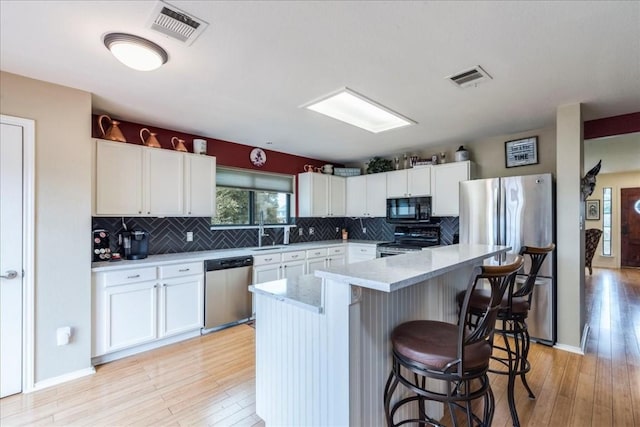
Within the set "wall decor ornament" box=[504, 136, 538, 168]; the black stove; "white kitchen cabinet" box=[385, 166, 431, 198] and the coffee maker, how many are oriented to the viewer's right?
0

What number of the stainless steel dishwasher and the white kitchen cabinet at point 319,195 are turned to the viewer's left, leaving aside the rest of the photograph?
0

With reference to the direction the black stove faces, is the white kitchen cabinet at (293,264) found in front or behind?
in front

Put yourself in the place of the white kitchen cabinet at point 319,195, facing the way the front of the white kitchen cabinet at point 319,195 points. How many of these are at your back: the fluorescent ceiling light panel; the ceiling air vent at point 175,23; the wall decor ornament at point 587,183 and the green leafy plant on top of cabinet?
0

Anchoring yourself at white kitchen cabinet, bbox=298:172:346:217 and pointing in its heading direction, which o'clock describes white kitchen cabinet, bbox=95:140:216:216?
white kitchen cabinet, bbox=95:140:216:216 is roughly at 3 o'clock from white kitchen cabinet, bbox=298:172:346:217.

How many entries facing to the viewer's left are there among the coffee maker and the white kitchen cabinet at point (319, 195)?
0

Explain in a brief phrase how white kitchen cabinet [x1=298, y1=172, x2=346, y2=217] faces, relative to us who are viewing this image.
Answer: facing the viewer and to the right of the viewer

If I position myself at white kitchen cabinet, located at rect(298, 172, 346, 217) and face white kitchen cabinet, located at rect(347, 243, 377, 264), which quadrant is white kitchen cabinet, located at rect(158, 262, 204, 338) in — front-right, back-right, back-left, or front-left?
back-right

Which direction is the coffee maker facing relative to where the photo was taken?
toward the camera

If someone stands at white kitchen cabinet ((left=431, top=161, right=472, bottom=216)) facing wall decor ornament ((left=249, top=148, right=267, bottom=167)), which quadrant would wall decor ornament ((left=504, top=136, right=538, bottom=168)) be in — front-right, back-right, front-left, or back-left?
back-left

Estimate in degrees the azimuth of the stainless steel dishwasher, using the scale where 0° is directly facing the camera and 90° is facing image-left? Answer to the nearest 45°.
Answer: approximately 315°

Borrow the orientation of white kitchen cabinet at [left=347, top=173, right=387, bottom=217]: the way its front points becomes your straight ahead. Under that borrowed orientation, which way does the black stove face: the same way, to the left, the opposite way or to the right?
the same way

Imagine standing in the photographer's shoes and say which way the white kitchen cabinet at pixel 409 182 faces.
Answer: facing the viewer and to the left of the viewer
